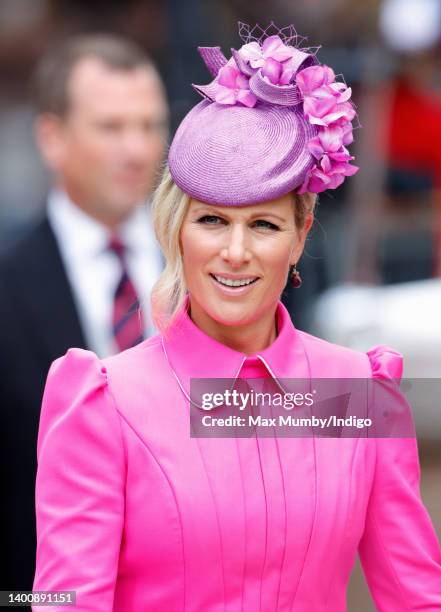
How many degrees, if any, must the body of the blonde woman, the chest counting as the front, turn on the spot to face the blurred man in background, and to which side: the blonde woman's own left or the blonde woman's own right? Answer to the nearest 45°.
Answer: approximately 180°

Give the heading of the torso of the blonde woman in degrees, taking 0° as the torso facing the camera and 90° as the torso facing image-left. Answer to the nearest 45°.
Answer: approximately 0°

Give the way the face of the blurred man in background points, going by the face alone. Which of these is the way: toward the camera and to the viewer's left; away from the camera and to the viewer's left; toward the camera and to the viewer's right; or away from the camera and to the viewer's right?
toward the camera and to the viewer's right

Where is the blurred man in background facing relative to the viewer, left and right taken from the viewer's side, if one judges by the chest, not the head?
facing the viewer and to the right of the viewer

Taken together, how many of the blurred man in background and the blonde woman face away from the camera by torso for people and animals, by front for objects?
0

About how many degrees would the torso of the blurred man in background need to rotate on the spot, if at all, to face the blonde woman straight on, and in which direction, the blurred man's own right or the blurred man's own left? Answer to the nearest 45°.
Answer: approximately 45° to the blurred man's own right
